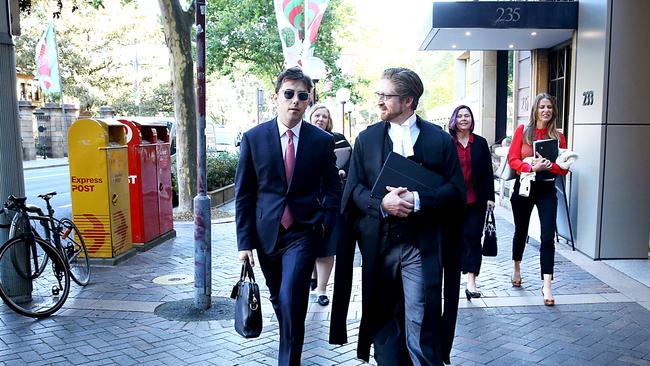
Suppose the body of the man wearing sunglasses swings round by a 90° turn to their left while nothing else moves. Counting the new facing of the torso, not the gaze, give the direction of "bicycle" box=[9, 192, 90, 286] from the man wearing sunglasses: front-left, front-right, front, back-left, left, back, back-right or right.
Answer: back-left

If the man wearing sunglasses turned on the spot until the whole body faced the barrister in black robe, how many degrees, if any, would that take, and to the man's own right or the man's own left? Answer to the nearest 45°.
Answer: approximately 45° to the man's own left

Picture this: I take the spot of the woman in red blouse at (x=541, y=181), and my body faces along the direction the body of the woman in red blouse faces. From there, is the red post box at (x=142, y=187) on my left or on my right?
on my right

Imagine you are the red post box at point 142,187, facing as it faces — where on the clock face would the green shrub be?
The green shrub is roughly at 8 o'clock from the red post box.

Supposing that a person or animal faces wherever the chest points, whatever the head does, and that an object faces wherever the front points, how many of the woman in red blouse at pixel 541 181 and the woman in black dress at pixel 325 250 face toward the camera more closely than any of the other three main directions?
2

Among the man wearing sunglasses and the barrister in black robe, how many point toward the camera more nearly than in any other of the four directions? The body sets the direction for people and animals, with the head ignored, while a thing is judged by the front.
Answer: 2

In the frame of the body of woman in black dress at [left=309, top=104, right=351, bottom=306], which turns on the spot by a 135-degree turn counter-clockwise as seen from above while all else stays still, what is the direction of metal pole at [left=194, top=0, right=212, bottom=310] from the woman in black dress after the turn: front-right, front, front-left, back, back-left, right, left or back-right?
back-left

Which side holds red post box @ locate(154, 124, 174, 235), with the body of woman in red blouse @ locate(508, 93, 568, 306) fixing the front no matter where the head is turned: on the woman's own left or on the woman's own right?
on the woman's own right
